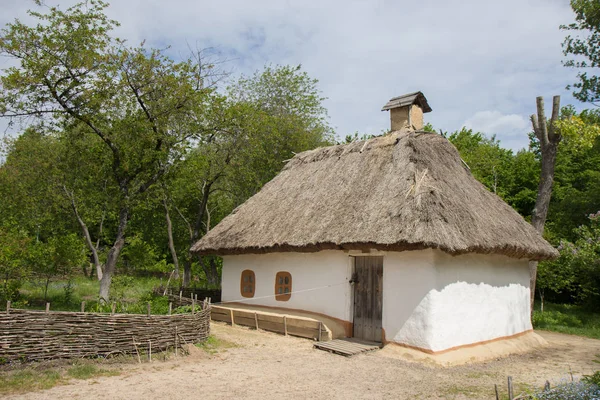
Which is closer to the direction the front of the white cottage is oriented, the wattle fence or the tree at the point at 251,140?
the wattle fence

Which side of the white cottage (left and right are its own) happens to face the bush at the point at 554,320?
back

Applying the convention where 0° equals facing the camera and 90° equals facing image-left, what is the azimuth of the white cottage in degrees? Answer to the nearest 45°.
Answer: approximately 45°

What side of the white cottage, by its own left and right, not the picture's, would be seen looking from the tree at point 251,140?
right

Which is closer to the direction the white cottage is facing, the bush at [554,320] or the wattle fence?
the wattle fence

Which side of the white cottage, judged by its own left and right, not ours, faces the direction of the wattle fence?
front
